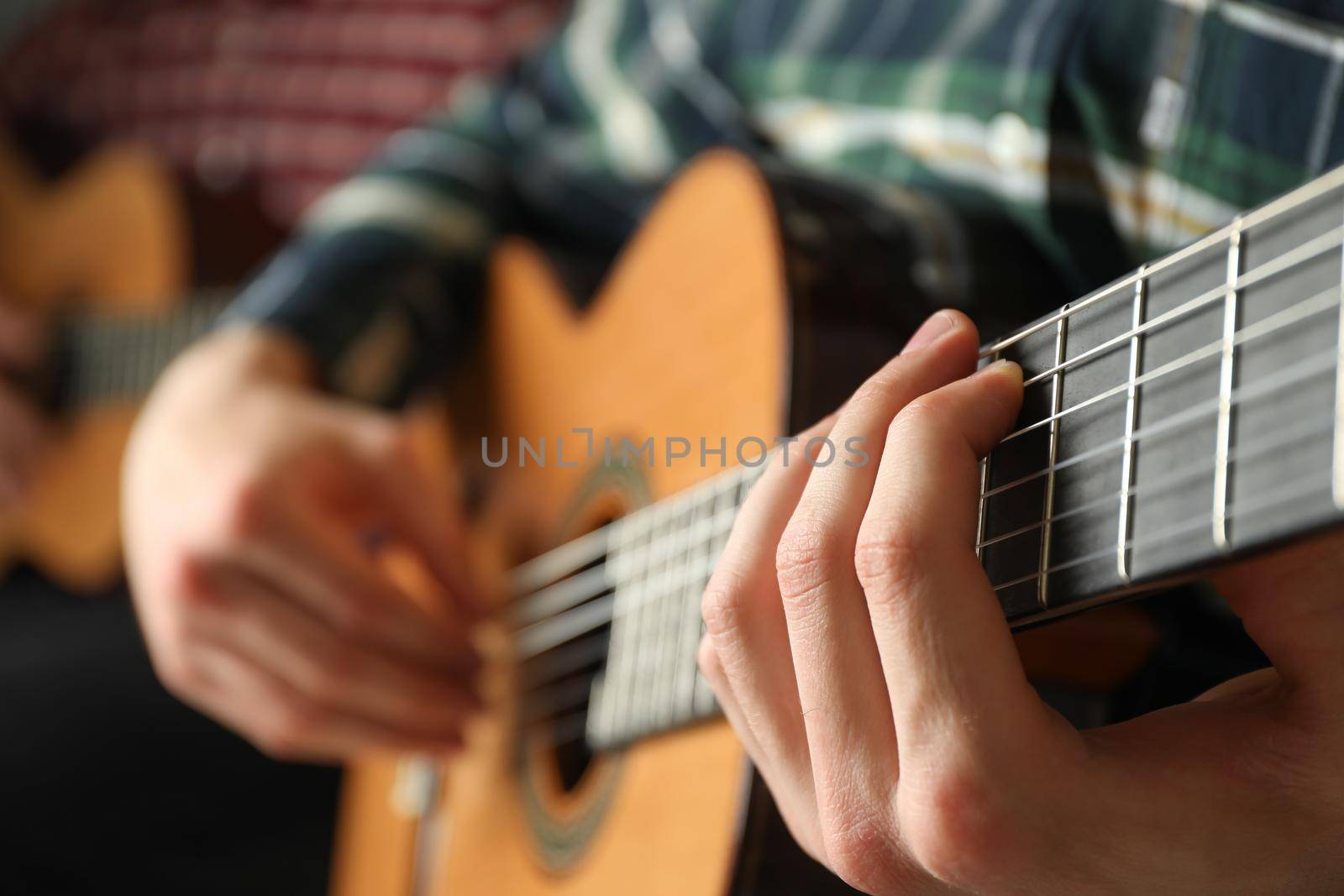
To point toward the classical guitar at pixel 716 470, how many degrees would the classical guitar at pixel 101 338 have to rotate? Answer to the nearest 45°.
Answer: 0° — it already faces it

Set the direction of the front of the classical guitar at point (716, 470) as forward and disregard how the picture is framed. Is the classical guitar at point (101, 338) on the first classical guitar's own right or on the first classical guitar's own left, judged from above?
on the first classical guitar's own right

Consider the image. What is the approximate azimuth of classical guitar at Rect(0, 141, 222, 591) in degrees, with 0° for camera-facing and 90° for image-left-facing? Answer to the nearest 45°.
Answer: approximately 0°
